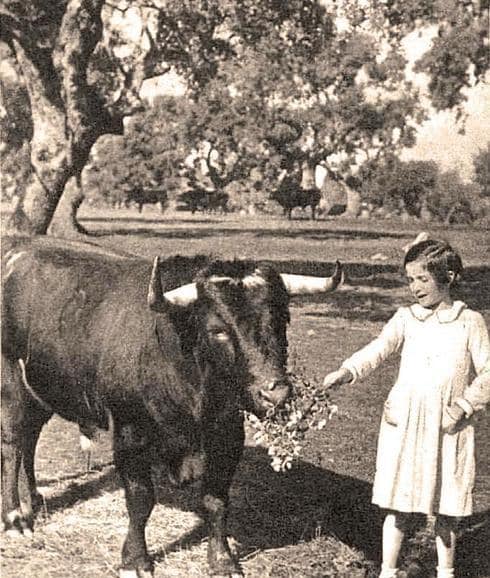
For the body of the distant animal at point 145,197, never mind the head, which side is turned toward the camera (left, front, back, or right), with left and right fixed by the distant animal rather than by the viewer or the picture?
left

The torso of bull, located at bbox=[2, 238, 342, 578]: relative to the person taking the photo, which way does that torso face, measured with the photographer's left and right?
facing the viewer and to the right of the viewer

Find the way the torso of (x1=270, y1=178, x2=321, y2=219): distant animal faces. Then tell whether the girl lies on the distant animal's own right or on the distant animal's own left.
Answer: on the distant animal's own left

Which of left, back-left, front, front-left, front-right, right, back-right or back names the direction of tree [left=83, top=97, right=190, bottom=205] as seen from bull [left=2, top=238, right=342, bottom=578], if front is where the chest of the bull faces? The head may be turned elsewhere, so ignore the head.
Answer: back-left

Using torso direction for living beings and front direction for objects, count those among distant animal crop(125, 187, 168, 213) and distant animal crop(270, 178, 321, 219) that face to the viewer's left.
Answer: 2

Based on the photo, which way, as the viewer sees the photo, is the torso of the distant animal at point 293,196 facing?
to the viewer's left

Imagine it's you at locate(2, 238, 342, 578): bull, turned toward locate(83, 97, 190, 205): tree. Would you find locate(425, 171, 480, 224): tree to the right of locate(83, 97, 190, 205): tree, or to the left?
right

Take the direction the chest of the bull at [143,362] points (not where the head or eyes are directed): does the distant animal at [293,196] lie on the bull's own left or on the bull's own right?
on the bull's own left

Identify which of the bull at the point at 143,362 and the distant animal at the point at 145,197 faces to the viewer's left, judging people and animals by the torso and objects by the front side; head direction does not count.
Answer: the distant animal
